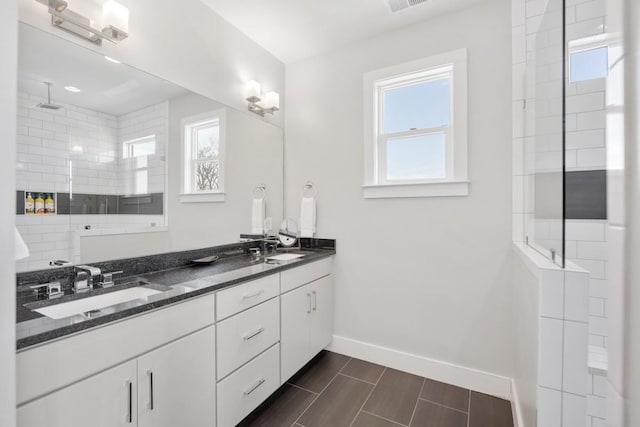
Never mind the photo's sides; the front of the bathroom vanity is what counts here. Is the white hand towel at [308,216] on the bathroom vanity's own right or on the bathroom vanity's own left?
on the bathroom vanity's own left

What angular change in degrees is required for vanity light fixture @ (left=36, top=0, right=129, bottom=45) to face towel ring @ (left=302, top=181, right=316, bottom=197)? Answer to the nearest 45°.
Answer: approximately 45° to its left

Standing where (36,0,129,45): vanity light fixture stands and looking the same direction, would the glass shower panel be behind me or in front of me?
in front

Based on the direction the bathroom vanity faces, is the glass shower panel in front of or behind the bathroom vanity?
in front

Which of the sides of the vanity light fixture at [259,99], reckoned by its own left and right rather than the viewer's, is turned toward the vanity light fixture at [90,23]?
right

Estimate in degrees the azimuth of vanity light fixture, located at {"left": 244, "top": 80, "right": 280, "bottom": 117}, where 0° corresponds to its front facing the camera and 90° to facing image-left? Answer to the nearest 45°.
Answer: approximately 315°

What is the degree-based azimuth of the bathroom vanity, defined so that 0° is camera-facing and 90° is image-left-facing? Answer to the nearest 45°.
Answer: approximately 315°
